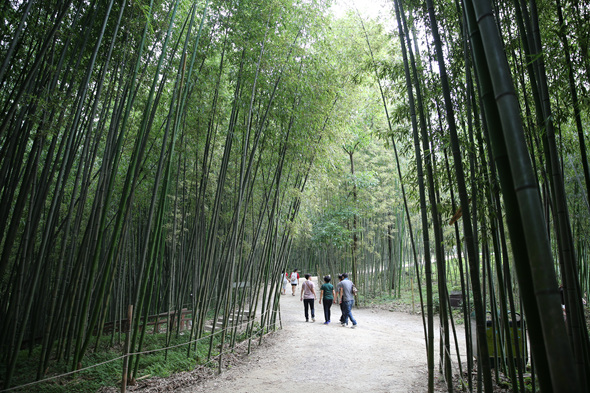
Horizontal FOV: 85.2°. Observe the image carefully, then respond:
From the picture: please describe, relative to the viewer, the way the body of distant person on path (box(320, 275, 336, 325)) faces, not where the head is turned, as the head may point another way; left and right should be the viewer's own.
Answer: facing away from the viewer
